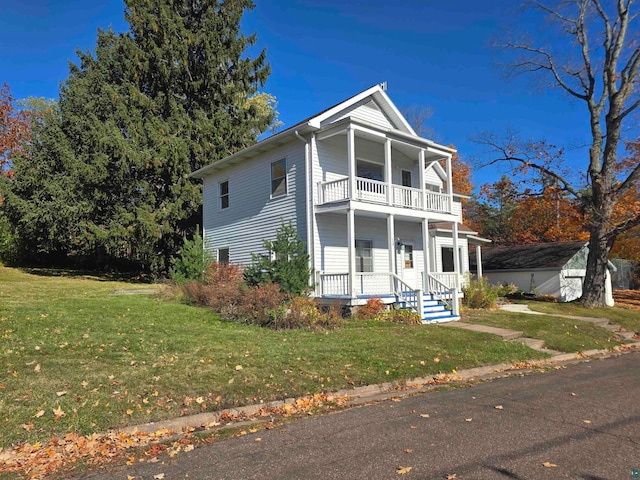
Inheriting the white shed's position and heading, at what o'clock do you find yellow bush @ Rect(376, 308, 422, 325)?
The yellow bush is roughly at 2 o'clock from the white shed.

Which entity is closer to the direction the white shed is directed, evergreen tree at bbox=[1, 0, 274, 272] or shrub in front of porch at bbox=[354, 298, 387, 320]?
the shrub in front of porch

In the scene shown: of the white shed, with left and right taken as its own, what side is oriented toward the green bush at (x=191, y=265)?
right

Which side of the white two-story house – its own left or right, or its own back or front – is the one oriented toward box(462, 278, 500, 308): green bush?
left

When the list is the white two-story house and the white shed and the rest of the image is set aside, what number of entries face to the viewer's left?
0

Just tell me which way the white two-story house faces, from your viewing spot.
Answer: facing the viewer and to the right of the viewer

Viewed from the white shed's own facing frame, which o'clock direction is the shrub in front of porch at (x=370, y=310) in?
The shrub in front of porch is roughly at 2 o'clock from the white shed.

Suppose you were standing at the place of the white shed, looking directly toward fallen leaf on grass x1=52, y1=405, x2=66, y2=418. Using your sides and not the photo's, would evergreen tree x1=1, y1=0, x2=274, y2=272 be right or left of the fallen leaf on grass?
right

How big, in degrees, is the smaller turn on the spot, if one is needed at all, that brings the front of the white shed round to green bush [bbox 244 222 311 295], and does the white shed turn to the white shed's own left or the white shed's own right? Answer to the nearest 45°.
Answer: approximately 45° to the white shed's own right

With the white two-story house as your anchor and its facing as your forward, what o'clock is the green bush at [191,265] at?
The green bush is roughly at 5 o'clock from the white two-story house.

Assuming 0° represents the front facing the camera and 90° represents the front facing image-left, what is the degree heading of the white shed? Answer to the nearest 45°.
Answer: approximately 315°

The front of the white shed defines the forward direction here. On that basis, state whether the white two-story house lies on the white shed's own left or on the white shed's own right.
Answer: on the white shed's own right
